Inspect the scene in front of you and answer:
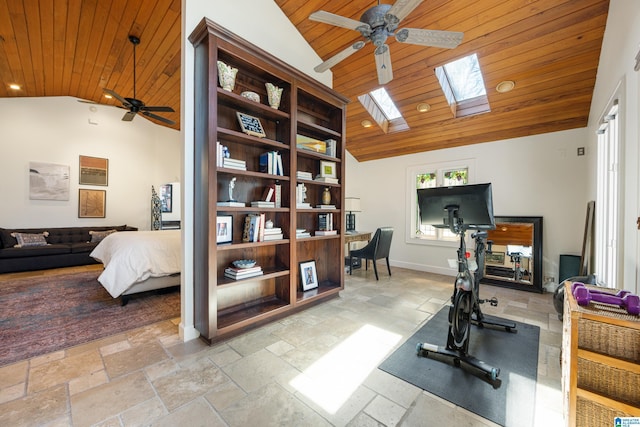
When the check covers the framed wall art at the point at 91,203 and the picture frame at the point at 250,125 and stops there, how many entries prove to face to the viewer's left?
0

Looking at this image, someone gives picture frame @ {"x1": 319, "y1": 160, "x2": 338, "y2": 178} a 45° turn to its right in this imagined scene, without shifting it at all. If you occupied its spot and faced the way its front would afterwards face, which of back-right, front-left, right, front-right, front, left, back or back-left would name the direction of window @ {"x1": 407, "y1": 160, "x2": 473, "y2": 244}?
back-left

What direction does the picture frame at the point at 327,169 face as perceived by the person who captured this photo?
facing the viewer and to the right of the viewer

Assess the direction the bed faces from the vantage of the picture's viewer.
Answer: facing the viewer and to the left of the viewer

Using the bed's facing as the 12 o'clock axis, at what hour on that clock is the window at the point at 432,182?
The window is roughly at 8 o'clock from the bed.

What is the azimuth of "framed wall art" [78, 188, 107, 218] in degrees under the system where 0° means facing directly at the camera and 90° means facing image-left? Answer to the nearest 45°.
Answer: approximately 0°

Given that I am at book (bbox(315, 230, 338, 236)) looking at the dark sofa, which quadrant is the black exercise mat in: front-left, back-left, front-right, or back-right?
back-left

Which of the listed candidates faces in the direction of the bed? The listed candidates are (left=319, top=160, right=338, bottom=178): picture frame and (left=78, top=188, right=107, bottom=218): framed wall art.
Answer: the framed wall art
